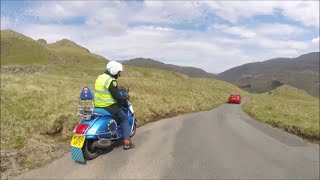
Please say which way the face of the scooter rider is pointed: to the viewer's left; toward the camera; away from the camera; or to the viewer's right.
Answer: to the viewer's right

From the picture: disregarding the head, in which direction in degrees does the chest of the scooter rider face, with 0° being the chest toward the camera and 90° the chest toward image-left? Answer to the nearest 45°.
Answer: approximately 225°

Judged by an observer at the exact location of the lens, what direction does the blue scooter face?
facing away from the viewer and to the right of the viewer
